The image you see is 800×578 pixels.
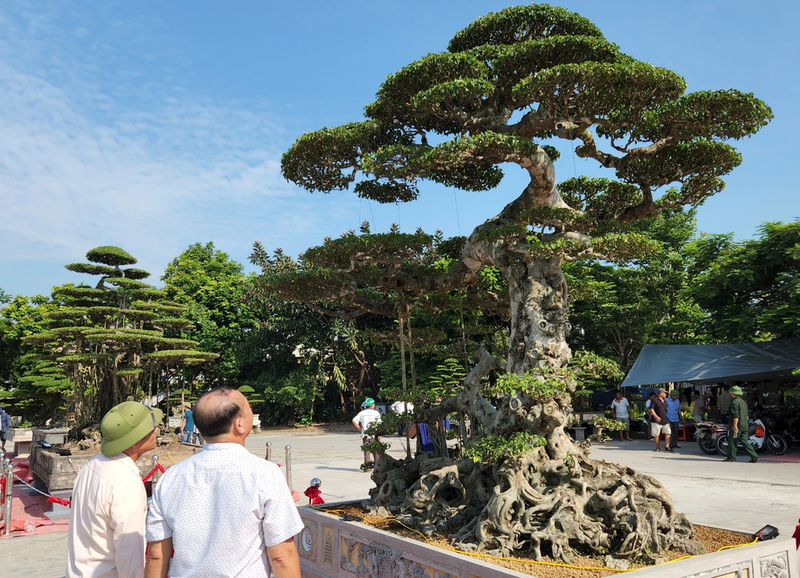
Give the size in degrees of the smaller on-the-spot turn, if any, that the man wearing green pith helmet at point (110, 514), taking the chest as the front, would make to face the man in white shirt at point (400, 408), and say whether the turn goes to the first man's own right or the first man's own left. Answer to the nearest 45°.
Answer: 0° — they already face them

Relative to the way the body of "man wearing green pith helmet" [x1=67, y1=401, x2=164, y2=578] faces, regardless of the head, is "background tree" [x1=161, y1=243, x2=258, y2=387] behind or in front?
in front

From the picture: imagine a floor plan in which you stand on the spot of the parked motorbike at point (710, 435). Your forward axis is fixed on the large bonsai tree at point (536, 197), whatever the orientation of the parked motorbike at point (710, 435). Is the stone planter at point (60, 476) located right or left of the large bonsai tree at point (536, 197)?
right

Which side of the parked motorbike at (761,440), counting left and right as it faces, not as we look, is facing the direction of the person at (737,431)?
right

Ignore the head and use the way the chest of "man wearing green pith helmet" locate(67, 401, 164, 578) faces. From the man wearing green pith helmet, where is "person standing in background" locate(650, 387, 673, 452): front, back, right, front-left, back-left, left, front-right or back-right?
front

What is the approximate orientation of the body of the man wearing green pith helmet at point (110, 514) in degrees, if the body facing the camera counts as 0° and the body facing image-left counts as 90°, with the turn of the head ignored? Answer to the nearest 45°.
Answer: approximately 225°

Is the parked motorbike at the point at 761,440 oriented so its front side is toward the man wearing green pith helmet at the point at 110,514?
no

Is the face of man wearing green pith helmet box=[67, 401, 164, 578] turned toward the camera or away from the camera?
away from the camera

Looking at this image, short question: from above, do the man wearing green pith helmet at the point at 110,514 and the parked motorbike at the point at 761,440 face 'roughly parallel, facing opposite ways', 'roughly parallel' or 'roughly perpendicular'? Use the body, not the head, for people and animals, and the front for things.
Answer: roughly perpendicular

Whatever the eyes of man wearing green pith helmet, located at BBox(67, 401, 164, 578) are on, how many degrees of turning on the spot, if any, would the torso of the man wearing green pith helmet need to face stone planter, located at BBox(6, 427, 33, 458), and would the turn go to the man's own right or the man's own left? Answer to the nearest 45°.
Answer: approximately 45° to the man's own left

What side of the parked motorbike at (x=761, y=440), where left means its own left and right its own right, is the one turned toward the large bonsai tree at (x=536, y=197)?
right
